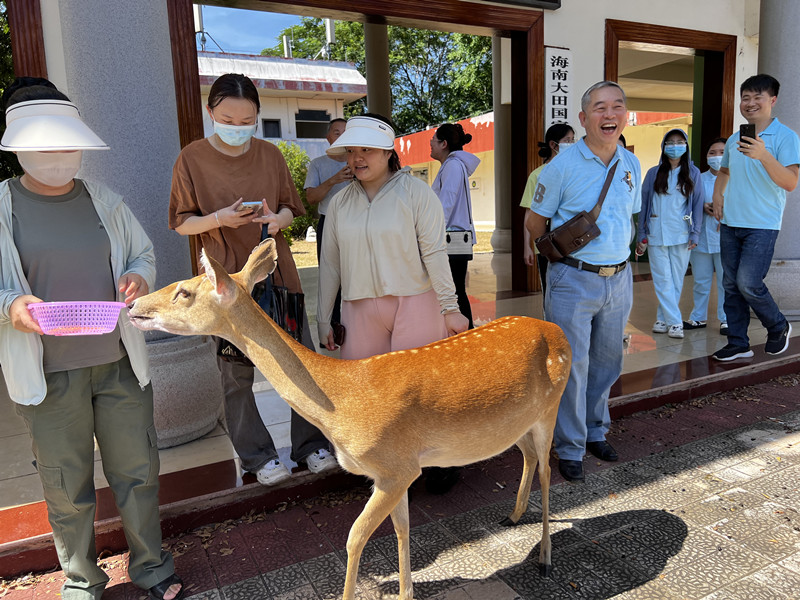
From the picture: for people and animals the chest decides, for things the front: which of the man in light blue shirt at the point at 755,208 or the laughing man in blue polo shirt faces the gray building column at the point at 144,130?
the man in light blue shirt

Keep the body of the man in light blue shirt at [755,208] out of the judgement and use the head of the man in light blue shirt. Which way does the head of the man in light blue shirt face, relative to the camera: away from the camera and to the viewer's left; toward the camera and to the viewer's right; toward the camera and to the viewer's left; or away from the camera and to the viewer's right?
toward the camera and to the viewer's left

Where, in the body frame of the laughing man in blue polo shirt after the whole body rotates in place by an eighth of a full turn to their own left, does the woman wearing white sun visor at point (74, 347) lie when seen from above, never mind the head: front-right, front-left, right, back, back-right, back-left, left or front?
back-right

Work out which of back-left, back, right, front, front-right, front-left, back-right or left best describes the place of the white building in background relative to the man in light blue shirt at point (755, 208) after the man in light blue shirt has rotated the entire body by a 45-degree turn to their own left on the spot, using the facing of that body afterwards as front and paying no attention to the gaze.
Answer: back-right

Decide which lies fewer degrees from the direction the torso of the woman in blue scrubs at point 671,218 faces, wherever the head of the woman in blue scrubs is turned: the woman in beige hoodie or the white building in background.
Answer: the woman in beige hoodie

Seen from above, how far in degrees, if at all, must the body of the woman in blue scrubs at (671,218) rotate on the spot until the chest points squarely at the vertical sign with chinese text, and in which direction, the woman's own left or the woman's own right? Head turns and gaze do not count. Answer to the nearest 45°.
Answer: approximately 135° to the woman's own right

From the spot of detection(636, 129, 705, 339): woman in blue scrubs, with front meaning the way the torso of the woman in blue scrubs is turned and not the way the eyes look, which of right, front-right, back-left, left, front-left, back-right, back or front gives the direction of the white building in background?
back-right

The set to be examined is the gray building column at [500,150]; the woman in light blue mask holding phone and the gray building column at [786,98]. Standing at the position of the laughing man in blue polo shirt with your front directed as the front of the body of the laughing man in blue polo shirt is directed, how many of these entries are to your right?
1

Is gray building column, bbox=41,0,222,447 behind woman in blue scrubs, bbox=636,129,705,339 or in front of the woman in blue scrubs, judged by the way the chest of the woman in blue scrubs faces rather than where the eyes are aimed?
in front

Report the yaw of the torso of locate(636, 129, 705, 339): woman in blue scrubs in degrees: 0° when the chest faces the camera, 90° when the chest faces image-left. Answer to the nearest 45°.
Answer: approximately 0°
